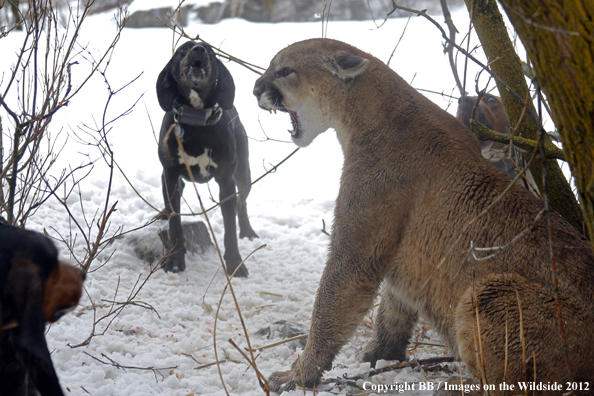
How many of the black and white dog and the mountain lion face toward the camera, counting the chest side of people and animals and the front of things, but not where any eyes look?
1

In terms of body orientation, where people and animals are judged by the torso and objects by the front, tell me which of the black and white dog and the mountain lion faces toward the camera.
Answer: the black and white dog

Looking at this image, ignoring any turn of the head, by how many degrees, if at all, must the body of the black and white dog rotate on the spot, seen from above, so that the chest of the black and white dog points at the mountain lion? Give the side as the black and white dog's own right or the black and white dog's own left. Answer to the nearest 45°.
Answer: approximately 45° to the black and white dog's own left

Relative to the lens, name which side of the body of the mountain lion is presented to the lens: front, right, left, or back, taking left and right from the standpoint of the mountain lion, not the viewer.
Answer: left

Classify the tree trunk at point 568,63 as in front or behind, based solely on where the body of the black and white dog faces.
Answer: in front

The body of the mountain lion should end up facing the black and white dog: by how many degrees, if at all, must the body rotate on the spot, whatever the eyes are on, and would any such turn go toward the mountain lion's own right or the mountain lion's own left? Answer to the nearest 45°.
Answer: approximately 45° to the mountain lion's own right

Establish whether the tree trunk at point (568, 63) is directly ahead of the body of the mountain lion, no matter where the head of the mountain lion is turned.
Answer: no

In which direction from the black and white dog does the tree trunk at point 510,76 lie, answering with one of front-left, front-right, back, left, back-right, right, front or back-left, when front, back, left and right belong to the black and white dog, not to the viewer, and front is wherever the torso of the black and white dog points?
front-left

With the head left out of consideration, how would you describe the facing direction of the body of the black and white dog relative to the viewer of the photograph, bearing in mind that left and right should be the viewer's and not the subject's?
facing the viewer
